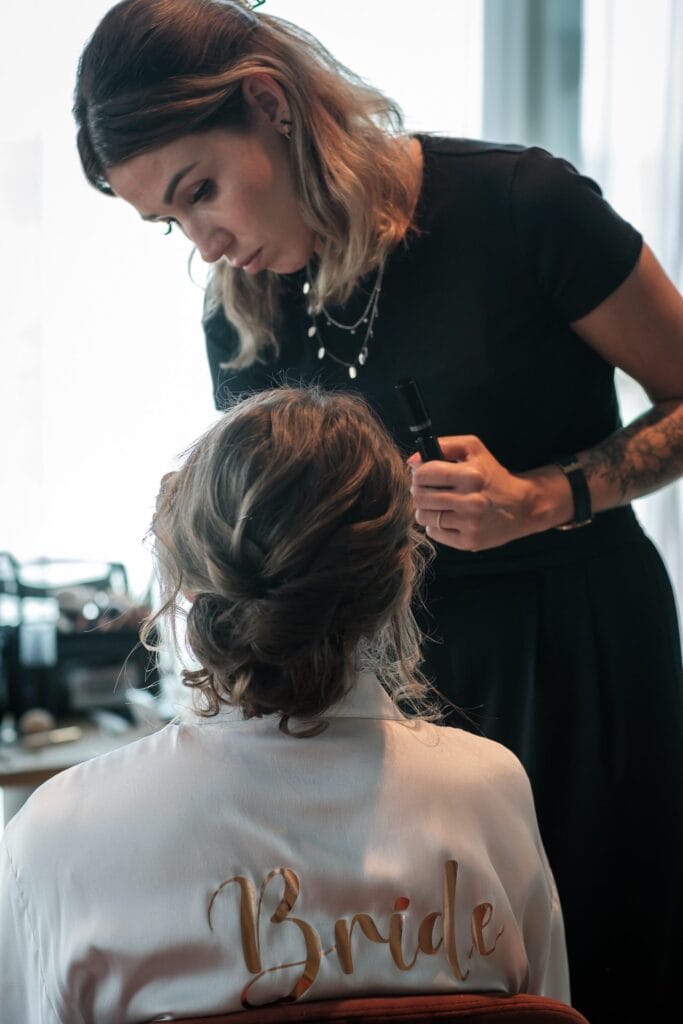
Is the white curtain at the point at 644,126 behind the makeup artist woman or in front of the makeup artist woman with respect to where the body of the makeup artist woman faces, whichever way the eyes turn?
behind

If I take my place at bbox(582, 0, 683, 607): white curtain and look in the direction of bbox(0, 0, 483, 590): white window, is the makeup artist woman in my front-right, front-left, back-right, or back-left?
front-left

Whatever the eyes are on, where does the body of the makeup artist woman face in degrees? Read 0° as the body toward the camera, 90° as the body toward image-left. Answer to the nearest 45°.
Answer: approximately 45°

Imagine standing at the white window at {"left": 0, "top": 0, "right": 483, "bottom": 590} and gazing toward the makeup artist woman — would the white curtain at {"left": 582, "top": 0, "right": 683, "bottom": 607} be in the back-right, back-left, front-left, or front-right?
front-left

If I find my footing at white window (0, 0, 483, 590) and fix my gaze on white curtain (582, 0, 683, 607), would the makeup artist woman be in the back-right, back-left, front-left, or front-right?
front-right

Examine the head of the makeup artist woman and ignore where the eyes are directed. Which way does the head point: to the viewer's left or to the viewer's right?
to the viewer's left

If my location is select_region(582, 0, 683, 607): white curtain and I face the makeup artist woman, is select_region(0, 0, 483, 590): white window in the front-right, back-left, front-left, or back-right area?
front-right

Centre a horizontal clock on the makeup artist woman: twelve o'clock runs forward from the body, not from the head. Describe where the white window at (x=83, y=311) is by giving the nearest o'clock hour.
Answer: The white window is roughly at 3 o'clock from the makeup artist woman.
